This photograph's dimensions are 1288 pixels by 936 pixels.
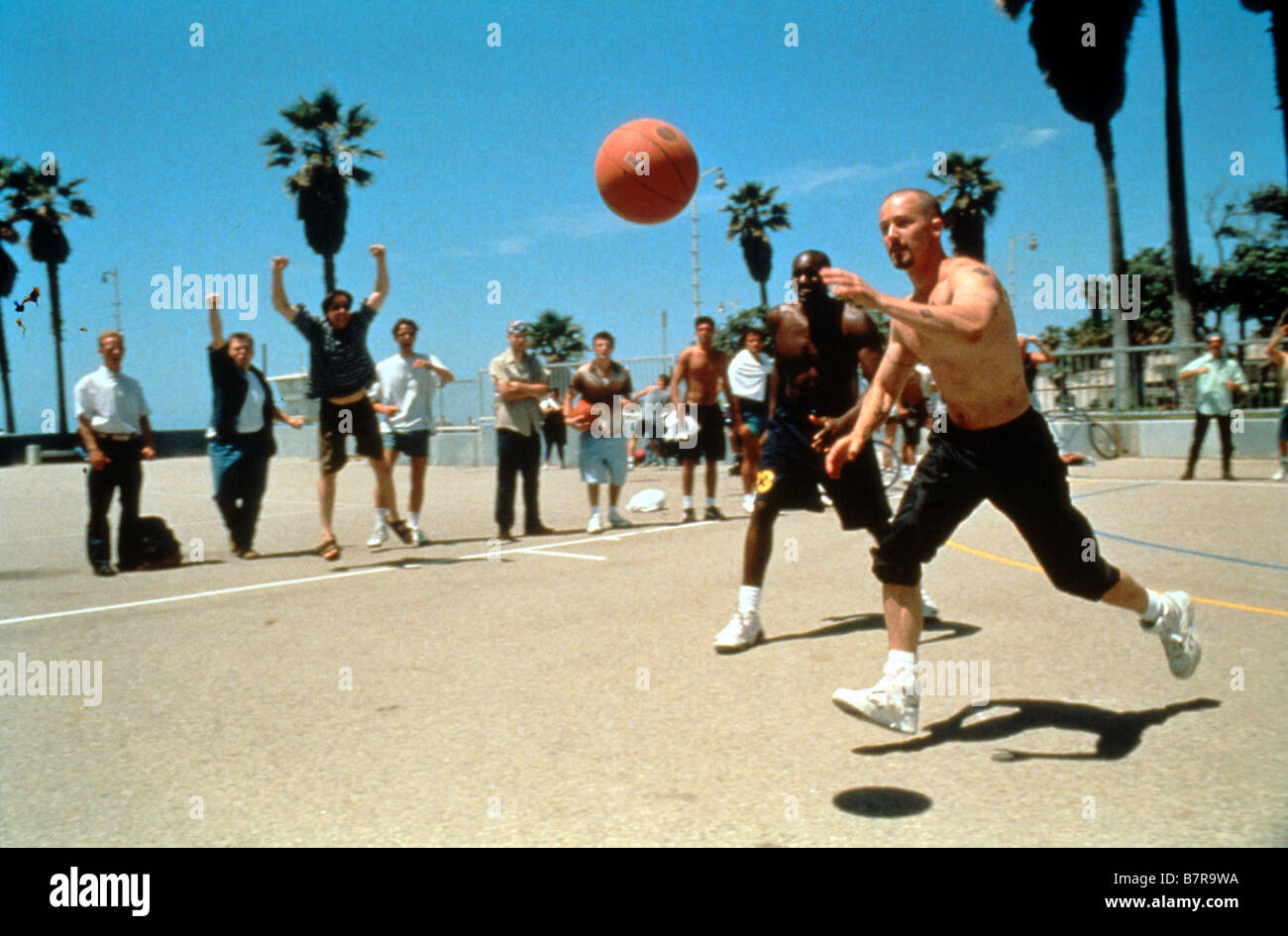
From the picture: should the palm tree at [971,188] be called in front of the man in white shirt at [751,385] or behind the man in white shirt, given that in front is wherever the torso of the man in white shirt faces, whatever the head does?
behind

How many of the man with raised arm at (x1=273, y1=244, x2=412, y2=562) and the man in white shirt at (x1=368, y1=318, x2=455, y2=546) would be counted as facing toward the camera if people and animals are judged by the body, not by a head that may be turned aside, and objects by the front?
2

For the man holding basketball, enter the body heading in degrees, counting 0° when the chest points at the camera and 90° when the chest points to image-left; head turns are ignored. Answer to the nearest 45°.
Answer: approximately 0°

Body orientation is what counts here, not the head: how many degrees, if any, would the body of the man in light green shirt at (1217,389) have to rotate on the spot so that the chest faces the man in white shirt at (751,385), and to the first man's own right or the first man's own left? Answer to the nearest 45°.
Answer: approximately 45° to the first man's own right

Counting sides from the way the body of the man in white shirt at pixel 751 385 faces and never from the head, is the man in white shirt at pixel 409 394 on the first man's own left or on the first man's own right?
on the first man's own right

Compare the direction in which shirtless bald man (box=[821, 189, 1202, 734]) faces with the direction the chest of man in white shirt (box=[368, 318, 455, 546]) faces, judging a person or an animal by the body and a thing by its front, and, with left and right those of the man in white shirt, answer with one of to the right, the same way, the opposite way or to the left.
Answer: to the right

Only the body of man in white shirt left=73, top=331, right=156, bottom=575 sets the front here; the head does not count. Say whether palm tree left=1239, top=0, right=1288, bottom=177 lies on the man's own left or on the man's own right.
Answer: on the man's own left

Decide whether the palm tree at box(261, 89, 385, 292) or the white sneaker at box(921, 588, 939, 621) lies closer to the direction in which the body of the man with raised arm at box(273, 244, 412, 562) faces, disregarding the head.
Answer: the white sneaker

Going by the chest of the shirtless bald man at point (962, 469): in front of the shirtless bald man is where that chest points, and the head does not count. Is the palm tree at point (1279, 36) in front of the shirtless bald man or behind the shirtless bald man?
behind

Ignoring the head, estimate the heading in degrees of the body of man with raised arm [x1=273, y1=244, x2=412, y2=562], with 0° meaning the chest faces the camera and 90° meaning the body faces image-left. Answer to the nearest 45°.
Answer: approximately 0°
